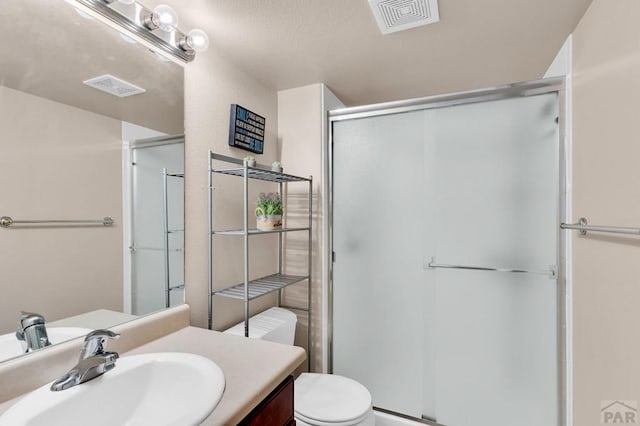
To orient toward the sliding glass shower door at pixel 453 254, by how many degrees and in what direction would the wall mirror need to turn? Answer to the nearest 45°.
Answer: approximately 45° to its left

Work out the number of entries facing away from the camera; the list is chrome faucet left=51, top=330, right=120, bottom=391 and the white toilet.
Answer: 0

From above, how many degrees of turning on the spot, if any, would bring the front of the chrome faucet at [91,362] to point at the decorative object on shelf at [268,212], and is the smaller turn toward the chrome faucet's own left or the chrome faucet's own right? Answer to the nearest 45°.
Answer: approximately 90° to the chrome faucet's own left

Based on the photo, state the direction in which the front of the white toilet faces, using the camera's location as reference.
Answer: facing the viewer and to the right of the viewer

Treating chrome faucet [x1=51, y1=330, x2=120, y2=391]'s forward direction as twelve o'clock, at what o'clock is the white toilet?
The white toilet is roughly at 10 o'clock from the chrome faucet.

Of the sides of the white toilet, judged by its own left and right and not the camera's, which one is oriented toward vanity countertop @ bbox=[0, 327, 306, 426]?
right

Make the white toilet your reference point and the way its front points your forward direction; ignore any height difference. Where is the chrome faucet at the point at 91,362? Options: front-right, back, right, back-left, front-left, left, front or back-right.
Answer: right
